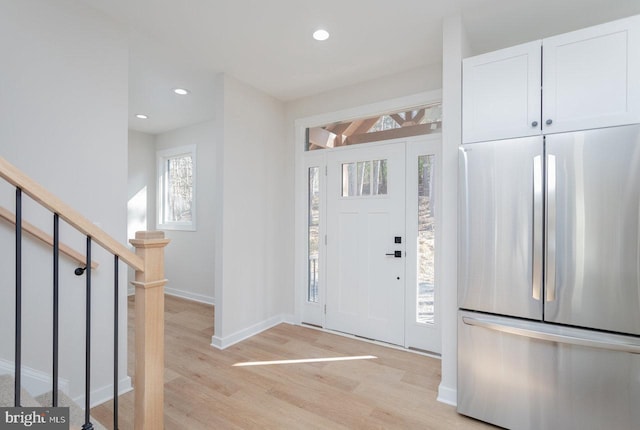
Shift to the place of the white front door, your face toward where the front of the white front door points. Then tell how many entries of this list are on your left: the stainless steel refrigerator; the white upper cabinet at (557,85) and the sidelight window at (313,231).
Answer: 2

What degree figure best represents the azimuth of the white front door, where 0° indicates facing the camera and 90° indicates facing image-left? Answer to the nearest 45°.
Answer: approximately 45°

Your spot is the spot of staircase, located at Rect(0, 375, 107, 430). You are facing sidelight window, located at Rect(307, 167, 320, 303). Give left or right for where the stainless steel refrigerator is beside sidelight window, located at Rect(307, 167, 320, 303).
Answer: right

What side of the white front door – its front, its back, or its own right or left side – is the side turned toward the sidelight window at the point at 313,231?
right

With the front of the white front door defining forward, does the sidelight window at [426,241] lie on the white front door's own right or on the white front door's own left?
on the white front door's own left

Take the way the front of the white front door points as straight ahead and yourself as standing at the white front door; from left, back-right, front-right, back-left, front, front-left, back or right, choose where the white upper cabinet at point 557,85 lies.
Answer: left

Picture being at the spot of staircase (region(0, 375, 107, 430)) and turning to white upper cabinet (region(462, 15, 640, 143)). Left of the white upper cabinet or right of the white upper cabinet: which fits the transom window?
left

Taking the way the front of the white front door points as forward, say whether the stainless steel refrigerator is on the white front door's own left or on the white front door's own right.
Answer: on the white front door's own left
